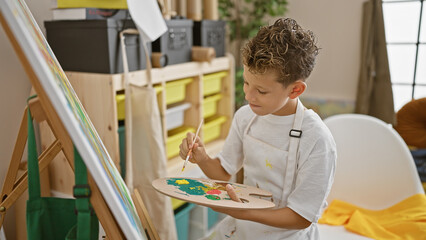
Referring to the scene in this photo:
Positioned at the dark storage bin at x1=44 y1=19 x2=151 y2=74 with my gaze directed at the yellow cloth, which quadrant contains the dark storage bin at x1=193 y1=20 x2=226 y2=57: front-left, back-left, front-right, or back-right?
front-left

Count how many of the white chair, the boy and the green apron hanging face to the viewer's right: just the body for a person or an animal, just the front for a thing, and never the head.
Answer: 0

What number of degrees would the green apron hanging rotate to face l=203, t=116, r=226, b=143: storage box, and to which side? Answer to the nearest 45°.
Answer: approximately 135° to its left

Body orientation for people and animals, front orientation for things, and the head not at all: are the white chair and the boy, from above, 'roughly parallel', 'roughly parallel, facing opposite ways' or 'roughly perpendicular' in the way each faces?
roughly parallel

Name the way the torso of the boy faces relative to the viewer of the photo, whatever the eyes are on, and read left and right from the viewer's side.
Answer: facing the viewer and to the left of the viewer

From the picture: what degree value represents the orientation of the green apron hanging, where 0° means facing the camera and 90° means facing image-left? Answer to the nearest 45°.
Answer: approximately 0°

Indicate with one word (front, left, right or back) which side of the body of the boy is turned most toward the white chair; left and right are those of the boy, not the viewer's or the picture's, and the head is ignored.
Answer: back

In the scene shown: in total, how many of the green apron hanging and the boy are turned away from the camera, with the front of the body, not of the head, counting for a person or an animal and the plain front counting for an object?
0

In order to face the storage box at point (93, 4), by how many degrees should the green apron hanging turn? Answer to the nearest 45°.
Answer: approximately 180°

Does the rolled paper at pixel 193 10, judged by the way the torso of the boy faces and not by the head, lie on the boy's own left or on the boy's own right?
on the boy's own right

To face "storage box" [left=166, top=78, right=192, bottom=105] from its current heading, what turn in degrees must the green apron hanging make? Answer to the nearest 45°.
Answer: approximately 135° to its left

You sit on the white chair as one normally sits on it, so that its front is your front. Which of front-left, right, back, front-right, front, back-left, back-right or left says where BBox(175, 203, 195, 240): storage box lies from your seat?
front-right

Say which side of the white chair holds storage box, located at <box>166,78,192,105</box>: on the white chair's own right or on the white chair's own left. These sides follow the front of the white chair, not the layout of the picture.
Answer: on the white chair's own right
